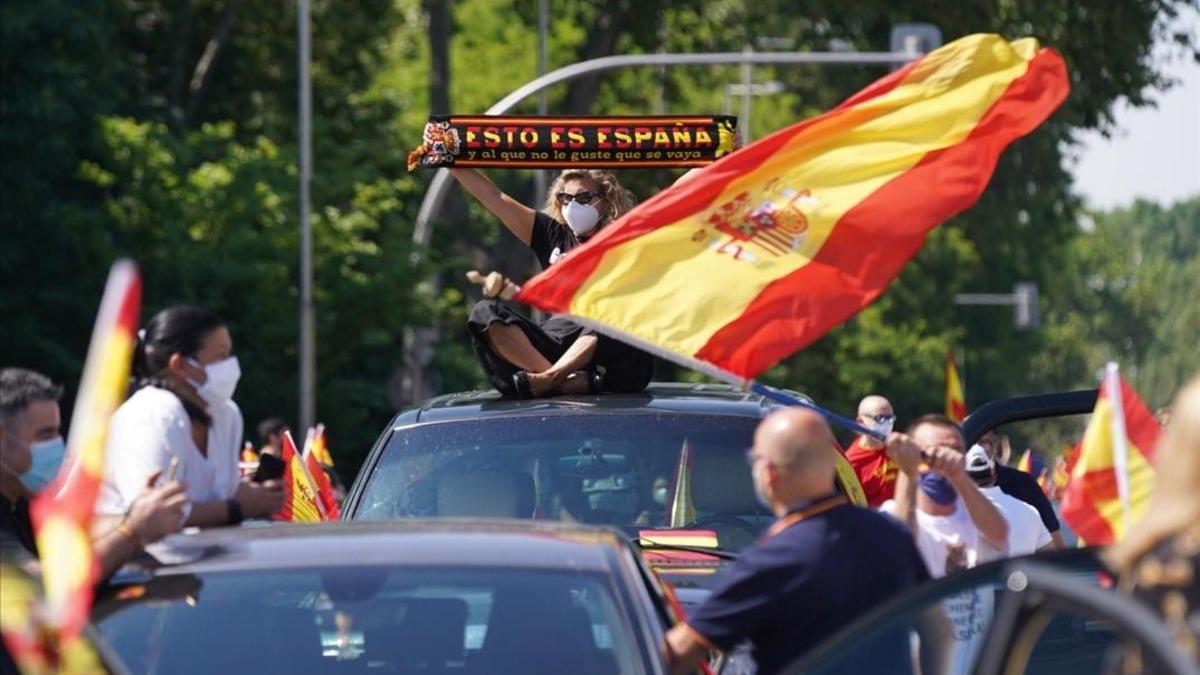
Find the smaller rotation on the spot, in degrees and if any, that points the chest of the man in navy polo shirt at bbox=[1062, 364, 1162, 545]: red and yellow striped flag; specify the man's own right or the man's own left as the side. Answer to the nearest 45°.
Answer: approximately 90° to the man's own right

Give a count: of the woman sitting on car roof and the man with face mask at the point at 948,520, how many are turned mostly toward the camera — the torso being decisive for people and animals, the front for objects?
2

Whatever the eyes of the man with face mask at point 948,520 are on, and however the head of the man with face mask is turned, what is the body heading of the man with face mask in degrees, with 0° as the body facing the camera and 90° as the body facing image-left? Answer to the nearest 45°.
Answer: approximately 0°

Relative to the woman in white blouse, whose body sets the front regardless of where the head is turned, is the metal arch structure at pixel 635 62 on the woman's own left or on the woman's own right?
on the woman's own left

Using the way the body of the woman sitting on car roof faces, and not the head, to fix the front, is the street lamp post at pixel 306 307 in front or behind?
behind

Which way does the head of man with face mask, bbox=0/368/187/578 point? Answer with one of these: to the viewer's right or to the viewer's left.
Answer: to the viewer's right

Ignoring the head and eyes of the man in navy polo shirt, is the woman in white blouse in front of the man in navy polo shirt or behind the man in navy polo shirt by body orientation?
in front

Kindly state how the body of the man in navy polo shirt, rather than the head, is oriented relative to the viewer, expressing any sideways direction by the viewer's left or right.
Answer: facing away from the viewer and to the left of the viewer
